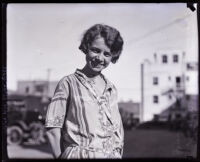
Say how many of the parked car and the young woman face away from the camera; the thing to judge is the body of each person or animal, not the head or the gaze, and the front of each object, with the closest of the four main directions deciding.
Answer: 0

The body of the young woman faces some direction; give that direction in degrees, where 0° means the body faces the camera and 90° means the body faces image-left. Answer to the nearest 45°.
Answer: approximately 315°

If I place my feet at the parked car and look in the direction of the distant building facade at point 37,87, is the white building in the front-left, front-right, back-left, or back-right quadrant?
front-right

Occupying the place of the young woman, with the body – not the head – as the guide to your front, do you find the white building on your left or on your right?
on your left
